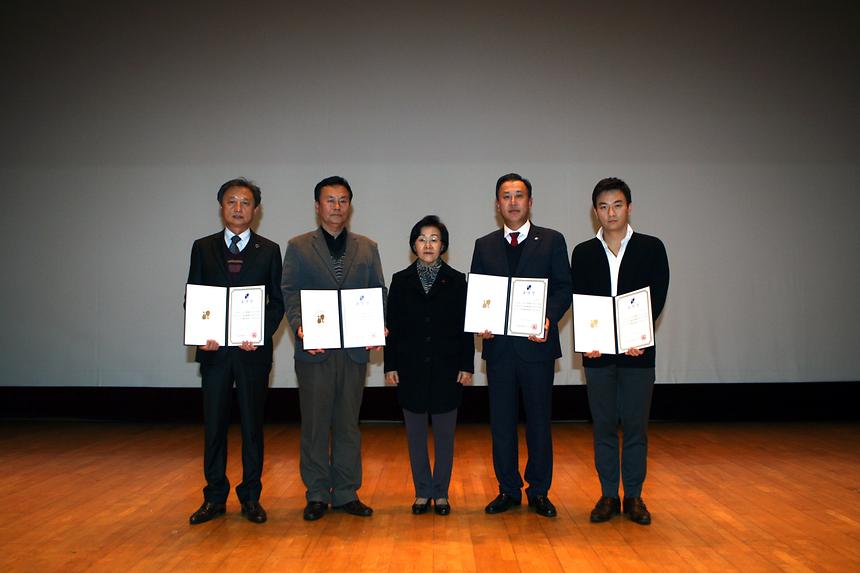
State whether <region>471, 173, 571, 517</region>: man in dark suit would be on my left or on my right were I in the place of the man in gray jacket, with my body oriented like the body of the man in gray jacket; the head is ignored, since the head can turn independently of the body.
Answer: on my left

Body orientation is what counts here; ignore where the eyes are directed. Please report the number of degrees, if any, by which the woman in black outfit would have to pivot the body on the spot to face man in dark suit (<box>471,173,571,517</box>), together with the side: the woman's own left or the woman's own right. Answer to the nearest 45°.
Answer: approximately 90° to the woman's own left

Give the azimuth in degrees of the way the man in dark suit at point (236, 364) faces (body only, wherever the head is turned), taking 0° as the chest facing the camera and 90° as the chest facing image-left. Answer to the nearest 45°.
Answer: approximately 0°

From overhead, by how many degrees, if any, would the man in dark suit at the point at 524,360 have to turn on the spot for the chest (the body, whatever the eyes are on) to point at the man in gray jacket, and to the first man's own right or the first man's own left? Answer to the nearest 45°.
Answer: approximately 90° to the first man's own right

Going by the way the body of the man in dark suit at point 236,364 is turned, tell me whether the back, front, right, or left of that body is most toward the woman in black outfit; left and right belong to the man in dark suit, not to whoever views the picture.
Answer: left
